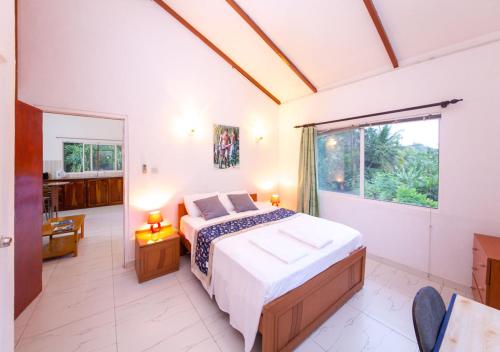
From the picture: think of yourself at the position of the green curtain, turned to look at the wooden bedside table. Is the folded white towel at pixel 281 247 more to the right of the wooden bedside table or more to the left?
left

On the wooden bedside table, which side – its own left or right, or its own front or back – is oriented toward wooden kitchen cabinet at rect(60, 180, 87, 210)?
back

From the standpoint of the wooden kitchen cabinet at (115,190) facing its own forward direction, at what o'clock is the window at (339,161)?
The window is roughly at 11 o'clock from the wooden kitchen cabinet.

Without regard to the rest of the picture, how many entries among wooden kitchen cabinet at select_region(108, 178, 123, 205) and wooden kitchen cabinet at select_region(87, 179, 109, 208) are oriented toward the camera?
2

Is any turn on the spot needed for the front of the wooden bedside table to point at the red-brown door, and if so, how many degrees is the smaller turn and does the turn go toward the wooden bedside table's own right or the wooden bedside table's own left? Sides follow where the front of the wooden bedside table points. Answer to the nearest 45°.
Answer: approximately 135° to the wooden bedside table's own right

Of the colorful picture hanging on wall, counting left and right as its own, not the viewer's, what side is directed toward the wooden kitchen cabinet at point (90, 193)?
back

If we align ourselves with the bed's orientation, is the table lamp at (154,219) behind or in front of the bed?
behind

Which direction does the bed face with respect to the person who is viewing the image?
facing the viewer and to the right of the viewer
